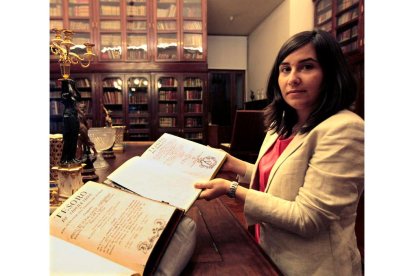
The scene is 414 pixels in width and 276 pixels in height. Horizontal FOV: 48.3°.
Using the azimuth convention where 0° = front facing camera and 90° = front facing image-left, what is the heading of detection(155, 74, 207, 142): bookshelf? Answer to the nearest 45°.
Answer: approximately 0°

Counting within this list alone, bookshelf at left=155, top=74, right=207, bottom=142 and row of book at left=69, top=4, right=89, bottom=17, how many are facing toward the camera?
2

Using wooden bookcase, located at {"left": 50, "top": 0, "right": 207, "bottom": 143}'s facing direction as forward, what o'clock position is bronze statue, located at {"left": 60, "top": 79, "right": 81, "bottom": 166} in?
The bronze statue is roughly at 12 o'clock from the wooden bookcase.

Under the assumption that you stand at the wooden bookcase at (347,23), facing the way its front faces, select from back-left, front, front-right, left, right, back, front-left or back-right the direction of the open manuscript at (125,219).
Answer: front-left

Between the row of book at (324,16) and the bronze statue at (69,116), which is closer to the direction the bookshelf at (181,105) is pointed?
the bronze statue

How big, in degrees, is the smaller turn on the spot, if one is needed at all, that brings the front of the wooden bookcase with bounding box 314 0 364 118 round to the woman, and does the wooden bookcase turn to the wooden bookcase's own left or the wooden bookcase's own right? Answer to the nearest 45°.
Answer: approximately 45° to the wooden bookcase's own left

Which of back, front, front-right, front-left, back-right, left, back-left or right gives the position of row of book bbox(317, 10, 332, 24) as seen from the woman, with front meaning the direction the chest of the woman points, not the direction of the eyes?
back-right

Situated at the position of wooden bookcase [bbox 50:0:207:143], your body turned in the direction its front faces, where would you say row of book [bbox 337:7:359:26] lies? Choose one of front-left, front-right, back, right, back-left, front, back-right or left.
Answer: front-left

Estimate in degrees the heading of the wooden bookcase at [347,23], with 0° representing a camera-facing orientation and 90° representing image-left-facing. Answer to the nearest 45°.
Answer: approximately 45°

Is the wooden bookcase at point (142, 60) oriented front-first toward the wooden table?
yes

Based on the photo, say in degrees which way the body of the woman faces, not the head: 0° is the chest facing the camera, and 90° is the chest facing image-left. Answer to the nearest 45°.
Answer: approximately 45°

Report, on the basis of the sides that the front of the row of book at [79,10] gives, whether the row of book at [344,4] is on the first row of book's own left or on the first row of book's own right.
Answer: on the first row of book's own left
